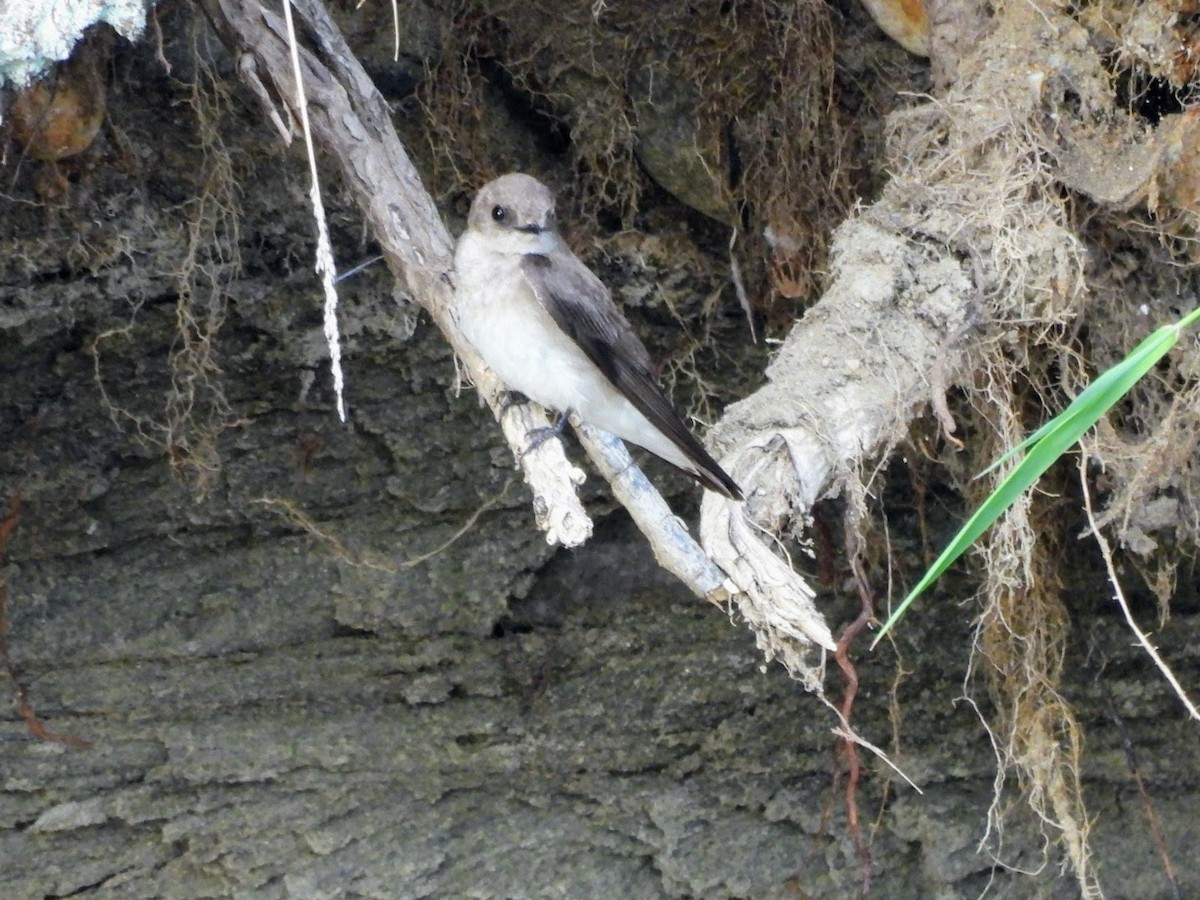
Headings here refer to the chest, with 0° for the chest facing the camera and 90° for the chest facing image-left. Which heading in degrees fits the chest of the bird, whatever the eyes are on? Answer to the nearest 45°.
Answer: approximately 45°
